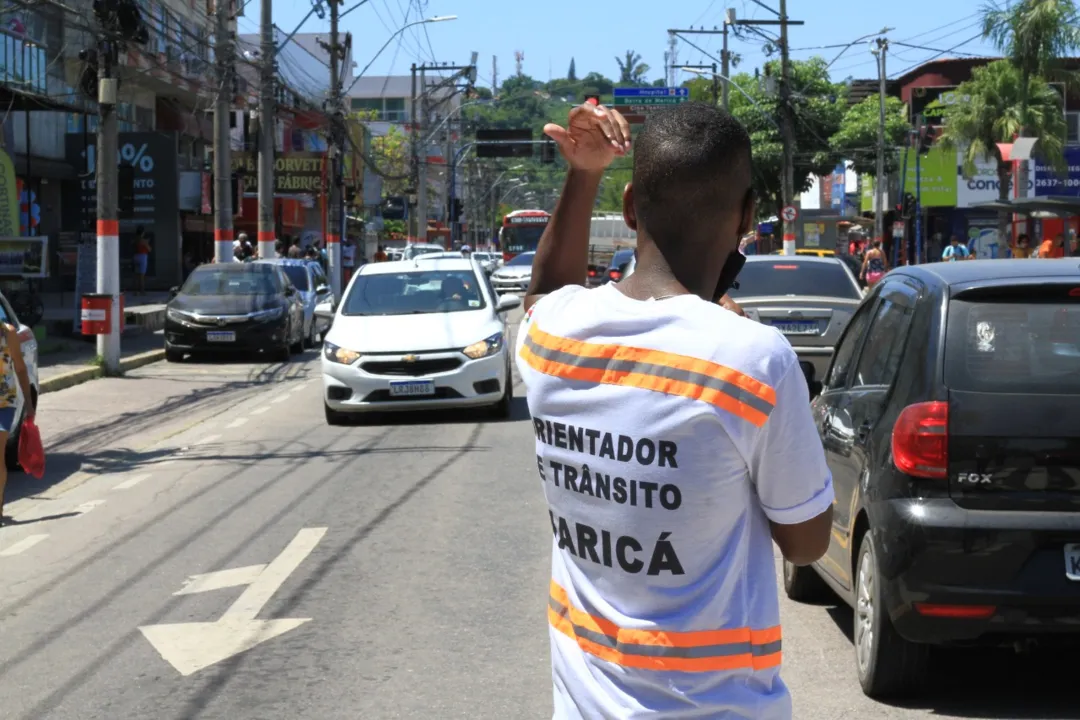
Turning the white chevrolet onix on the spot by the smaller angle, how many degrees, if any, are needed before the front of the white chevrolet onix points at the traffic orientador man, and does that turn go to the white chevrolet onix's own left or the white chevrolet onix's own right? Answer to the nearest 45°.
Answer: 0° — it already faces them

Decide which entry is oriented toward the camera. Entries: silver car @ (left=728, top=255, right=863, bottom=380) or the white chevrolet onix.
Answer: the white chevrolet onix

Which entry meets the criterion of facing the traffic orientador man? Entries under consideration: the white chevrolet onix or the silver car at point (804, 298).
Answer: the white chevrolet onix

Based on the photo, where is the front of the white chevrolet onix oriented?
toward the camera

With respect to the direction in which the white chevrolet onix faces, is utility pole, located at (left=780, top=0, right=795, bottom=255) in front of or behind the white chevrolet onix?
behind

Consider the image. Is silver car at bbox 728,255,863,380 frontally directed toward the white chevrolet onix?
no

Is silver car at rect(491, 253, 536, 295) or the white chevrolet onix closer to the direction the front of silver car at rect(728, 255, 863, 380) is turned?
the silver car

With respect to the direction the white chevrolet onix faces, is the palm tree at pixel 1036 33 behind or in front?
behind

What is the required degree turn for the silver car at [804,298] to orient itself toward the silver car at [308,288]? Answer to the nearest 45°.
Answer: approximately 45° to its left

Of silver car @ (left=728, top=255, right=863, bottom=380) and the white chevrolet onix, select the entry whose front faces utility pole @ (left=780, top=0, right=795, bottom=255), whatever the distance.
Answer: the silver car

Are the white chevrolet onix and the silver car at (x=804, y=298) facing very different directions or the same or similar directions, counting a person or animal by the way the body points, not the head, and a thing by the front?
very different directions

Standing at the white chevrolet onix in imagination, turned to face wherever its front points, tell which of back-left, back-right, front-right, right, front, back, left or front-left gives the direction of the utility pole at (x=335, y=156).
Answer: back

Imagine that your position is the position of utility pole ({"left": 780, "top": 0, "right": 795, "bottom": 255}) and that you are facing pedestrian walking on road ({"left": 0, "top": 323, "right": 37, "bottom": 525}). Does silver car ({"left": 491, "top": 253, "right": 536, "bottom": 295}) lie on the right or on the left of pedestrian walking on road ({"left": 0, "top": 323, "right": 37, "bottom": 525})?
right

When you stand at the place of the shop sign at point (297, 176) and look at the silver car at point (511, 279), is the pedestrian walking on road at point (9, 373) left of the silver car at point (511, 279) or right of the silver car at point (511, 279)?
right

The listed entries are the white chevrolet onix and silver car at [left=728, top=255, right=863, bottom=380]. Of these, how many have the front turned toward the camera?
1

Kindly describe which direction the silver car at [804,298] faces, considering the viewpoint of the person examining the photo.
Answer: facing away from the viewer

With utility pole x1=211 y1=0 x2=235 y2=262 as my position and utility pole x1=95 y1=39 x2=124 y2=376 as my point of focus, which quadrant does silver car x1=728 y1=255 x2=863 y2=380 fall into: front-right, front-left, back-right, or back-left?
front-left

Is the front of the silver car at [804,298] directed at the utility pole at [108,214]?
no
